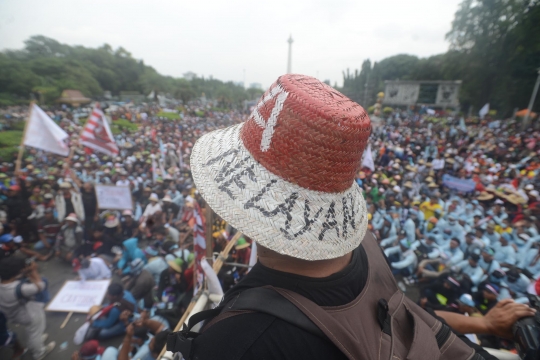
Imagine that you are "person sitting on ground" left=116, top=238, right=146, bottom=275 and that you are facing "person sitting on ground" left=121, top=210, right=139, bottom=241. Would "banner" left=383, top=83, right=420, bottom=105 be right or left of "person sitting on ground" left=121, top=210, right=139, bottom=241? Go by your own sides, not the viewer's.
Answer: right

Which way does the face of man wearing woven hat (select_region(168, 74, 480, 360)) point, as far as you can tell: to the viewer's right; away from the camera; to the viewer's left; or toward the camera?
away from the camera

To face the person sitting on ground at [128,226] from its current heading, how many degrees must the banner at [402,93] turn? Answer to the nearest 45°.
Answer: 0° — it already faces them

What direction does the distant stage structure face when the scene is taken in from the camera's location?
facing the viewer

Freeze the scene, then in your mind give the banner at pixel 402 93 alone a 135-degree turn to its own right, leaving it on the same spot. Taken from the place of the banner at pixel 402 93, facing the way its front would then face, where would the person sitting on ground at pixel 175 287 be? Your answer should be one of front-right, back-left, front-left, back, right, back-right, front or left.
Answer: back-left

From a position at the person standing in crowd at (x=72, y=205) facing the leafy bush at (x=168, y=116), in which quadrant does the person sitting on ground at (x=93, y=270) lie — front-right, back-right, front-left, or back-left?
back-right

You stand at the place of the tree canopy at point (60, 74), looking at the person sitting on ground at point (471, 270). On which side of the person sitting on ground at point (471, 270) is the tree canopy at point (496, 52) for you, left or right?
left

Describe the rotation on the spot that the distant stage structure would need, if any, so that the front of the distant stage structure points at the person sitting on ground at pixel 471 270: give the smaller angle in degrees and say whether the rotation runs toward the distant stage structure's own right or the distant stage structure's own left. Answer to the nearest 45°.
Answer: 0° — it already faces them

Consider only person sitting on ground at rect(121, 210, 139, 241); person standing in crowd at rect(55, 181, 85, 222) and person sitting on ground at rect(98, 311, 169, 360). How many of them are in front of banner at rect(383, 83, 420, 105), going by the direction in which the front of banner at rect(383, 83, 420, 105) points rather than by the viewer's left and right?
3
